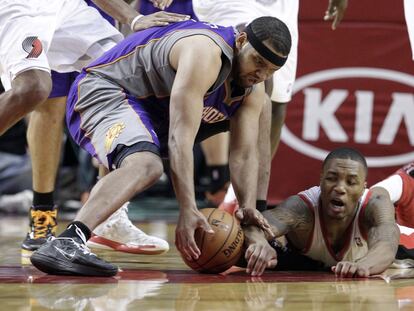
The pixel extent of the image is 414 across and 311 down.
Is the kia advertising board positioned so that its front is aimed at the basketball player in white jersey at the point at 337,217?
yes

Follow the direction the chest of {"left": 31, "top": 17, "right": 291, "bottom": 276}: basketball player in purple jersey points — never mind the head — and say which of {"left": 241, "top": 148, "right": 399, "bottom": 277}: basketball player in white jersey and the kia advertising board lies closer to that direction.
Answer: the basketball player in white jersey

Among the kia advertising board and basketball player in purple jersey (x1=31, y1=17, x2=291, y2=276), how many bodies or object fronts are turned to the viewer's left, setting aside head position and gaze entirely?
0

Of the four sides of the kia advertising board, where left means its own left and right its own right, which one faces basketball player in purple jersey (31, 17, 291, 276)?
front

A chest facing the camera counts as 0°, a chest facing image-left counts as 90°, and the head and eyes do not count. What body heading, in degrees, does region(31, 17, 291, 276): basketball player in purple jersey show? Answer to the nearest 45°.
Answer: approximately 315°

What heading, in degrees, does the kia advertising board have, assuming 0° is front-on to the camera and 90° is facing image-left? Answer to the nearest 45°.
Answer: approximately 0°

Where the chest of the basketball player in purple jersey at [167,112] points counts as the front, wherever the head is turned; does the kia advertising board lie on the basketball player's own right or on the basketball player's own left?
on the basketball player's own left

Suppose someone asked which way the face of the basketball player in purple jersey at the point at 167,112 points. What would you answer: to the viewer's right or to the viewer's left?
to the viewer's right

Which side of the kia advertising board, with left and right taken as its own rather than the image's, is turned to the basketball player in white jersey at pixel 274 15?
front

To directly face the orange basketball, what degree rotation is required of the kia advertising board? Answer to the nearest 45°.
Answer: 0° — it already faces it
